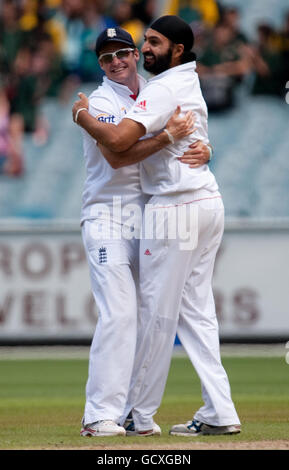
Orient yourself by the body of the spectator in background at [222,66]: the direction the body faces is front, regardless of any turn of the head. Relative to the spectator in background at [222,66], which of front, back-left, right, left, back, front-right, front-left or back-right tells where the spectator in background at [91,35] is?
right

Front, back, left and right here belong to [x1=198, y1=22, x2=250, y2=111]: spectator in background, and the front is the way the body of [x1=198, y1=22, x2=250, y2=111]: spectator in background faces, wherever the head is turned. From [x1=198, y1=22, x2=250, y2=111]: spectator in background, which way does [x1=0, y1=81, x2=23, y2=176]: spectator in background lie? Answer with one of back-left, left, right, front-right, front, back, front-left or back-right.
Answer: right

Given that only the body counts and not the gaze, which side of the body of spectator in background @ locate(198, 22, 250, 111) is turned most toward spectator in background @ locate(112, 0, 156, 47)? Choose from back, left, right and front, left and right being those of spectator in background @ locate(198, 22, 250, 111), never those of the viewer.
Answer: right

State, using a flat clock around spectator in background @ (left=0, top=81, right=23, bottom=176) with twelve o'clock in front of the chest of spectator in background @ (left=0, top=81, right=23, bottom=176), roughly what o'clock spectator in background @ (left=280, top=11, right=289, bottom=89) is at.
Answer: spectator in background @ (left=280, top=11, right=289, bottom=89) is roughly at 9 o'clock from spectator in background @ (left=0, top=81, right=23, bottom=176).

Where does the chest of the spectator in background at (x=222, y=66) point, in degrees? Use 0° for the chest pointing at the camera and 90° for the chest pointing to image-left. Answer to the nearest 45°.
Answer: approximately 0°

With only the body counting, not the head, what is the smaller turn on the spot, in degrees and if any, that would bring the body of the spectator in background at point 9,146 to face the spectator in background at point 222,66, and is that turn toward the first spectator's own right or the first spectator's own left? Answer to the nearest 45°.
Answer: approximately 90° to the first spectator's own left

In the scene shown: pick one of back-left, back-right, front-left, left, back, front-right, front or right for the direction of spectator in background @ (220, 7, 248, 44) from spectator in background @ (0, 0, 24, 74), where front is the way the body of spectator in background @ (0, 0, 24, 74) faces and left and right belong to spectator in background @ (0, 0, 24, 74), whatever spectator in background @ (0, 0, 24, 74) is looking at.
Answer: left

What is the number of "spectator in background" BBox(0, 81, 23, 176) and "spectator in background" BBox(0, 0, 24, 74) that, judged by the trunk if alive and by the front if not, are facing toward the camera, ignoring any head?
2

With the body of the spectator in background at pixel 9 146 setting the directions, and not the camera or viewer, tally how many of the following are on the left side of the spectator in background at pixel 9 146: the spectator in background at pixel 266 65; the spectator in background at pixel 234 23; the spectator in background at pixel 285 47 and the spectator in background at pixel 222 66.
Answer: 4

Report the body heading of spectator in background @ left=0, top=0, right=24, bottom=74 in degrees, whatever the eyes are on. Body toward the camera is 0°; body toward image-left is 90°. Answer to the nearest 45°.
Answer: approximately 0°

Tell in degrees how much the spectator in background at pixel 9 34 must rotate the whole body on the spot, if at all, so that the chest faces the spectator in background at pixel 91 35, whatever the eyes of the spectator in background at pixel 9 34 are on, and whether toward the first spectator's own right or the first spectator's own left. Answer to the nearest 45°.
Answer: approximately 90° to the first spectator's own left
